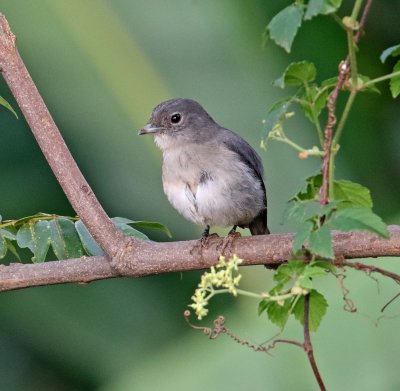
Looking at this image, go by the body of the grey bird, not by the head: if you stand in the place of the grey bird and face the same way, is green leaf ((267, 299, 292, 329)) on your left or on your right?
on your left

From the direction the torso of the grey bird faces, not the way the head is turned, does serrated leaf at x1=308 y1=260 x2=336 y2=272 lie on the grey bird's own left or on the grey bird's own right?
on the grey bird's own left

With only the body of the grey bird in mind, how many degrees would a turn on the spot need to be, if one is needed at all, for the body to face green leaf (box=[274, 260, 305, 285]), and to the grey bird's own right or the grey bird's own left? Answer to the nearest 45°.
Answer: approximately 135° to the grey bird's own left

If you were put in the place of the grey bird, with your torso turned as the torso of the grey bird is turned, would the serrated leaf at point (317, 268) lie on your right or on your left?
on your left

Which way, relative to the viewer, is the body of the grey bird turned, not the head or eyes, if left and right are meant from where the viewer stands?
facing the viewer and to the left of the viewer

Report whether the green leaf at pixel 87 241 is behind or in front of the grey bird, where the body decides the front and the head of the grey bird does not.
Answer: in front
